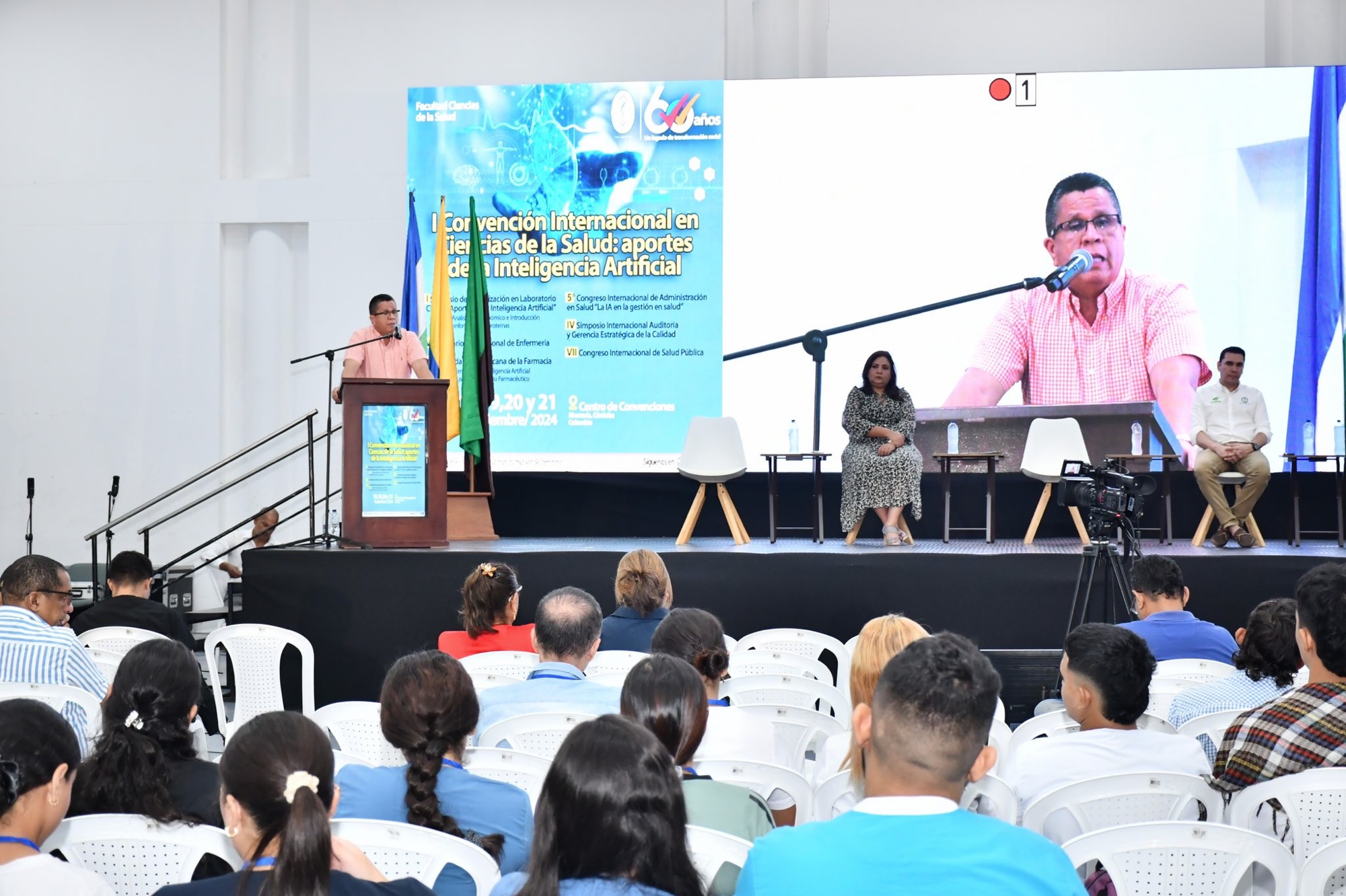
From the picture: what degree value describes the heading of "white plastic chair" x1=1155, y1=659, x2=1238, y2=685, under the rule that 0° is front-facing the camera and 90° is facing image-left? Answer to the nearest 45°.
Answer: approximately 180°

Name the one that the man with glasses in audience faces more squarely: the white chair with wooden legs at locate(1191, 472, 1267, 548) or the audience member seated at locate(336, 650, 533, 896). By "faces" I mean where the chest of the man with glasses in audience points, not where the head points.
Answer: the white chair with wooden legs

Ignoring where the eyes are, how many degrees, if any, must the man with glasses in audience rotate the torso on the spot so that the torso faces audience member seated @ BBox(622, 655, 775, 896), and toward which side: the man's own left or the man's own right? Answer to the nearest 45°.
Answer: approximately 90° to the man's own right

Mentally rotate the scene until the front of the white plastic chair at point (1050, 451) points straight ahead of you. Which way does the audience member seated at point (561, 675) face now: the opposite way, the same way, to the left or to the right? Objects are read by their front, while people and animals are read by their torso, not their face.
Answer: the opposite way

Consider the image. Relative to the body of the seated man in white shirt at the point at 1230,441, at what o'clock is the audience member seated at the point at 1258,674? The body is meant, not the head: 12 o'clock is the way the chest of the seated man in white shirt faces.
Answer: The audience member seated is roughly at 12 o'clock from the seated man in white shirt.

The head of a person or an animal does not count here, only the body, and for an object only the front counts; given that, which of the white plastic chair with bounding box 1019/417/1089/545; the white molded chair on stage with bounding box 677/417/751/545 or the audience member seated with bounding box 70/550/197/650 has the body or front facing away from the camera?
the audience member seated

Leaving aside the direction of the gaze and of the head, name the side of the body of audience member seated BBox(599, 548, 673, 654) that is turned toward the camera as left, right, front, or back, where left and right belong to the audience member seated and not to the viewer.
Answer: back

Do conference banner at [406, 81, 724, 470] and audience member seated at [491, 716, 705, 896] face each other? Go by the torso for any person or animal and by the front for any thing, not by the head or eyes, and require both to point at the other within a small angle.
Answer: yes

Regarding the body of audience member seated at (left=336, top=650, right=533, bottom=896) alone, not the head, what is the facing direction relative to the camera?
away from the camera

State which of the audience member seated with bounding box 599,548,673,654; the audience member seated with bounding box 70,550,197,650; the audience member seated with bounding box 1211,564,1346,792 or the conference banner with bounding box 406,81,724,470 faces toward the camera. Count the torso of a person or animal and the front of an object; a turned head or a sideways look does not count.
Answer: the conference banner

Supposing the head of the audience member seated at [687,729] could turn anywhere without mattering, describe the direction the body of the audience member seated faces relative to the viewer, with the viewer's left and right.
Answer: facing away from the viewer

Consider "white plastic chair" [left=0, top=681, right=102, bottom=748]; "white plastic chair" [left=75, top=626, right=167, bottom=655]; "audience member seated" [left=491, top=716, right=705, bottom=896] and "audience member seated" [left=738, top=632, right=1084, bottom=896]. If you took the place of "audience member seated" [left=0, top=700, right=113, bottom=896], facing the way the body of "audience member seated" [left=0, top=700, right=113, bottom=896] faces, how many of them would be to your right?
2

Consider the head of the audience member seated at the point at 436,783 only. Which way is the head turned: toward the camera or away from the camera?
away from the camera

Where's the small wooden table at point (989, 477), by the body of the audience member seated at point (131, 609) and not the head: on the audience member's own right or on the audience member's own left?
on the audience member's own right

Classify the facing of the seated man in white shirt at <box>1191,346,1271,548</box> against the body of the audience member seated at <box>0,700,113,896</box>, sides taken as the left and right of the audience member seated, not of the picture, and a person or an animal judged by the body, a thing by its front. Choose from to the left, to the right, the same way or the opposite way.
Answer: the opposite way

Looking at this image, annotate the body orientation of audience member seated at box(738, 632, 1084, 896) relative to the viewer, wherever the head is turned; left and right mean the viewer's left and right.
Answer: facing away from the viewer
